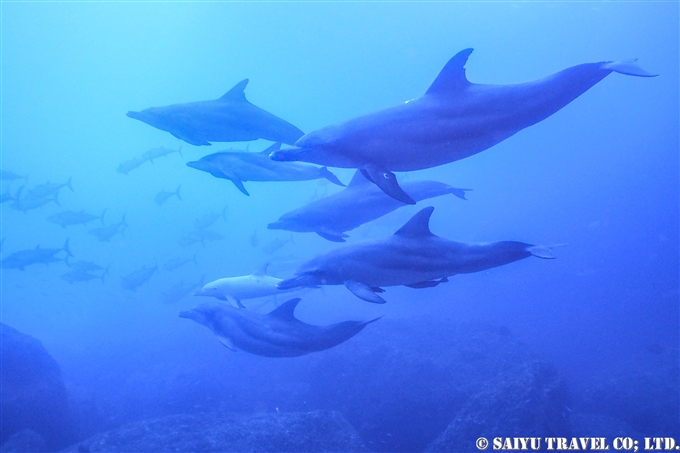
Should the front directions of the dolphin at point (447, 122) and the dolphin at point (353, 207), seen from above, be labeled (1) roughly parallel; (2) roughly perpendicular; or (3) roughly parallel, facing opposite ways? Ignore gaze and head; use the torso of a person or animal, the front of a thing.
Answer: roughly parallel

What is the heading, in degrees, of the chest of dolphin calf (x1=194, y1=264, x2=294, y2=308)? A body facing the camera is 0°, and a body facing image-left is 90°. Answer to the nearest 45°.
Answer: approximately 90°

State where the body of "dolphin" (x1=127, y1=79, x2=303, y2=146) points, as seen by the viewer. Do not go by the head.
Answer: to the viewer's left

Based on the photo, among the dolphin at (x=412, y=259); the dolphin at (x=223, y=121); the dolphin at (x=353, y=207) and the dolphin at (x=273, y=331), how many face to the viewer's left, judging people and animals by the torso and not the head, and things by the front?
4

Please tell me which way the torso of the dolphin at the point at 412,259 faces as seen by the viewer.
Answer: to the viewer's left

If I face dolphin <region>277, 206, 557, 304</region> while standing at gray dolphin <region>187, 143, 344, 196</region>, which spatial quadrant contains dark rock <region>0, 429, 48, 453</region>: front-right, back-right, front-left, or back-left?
back-right

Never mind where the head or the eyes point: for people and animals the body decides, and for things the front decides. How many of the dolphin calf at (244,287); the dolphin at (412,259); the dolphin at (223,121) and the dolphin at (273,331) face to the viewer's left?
4

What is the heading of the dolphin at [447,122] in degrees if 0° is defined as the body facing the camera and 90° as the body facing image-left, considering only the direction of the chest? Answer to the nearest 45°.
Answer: approximately 90°

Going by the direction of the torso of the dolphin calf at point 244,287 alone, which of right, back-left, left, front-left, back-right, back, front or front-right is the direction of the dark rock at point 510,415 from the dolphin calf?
back

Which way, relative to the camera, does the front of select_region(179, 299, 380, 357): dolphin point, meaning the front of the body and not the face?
to the viewer's left
